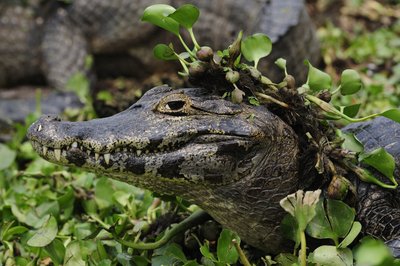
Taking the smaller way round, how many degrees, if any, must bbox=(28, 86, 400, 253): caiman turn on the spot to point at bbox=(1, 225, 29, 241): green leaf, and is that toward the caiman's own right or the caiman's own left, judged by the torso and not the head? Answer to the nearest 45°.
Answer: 0° — it already faces it

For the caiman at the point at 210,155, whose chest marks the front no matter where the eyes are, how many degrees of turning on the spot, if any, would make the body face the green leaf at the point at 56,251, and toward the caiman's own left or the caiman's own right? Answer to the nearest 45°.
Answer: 0° — it already faces it

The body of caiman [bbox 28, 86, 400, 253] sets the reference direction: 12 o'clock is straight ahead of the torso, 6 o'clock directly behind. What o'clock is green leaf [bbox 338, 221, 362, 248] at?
The green leaf is roughly at 7 o'clock from the caiman.

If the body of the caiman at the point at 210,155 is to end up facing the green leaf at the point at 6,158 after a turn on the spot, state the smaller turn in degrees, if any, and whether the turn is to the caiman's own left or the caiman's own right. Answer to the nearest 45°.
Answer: approximately 45° to the caiman's own right

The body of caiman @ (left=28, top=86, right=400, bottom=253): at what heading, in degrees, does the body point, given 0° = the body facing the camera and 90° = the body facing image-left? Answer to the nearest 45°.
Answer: approximately 90°
